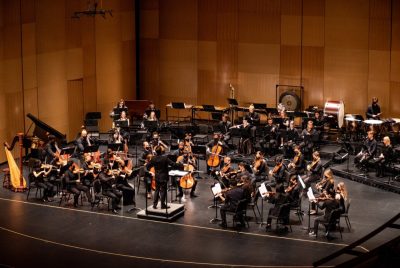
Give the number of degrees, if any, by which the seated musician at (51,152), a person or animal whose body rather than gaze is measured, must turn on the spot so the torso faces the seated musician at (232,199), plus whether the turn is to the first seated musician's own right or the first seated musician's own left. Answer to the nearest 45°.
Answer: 0° — they already face them

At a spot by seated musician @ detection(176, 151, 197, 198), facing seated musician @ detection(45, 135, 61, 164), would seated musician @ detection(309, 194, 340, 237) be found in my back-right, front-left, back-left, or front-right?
back-left

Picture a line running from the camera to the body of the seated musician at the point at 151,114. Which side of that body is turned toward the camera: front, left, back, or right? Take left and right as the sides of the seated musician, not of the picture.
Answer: front

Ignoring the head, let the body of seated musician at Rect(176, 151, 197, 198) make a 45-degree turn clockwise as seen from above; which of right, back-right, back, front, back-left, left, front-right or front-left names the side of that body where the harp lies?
front-right

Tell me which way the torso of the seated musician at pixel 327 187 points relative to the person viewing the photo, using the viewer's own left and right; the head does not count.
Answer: facing to the left of the viewer

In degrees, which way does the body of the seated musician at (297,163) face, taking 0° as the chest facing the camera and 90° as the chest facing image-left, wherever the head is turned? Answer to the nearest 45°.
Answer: approximately 45°

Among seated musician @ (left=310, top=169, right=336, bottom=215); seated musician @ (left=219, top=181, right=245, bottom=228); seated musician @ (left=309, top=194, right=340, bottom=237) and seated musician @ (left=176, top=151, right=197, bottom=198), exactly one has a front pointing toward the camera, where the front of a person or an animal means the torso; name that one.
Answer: seated musician @ (left=176, top=151, right=197, bottom=198)

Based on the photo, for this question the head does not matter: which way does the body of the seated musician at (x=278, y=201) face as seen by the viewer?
to the viewer's left

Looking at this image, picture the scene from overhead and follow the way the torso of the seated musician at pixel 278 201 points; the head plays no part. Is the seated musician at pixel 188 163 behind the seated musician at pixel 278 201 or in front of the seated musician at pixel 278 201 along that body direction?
in front

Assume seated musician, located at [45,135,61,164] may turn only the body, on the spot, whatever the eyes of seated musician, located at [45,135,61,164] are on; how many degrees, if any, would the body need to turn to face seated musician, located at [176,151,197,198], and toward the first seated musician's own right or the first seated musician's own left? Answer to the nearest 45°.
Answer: approximately 45° to the first seated musician's own left

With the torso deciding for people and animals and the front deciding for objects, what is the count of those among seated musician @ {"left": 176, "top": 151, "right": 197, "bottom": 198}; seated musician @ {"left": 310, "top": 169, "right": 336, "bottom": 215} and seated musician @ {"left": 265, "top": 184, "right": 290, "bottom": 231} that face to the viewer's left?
2

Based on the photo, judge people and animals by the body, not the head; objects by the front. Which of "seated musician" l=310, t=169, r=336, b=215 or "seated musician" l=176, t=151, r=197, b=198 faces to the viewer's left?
"seated musician" l=310, t=169, r=336, b=215

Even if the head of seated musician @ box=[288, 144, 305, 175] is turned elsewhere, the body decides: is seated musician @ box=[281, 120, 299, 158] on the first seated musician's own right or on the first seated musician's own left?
on the first seated musician's own right

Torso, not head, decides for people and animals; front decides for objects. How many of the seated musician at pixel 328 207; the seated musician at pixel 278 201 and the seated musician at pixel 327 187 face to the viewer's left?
3

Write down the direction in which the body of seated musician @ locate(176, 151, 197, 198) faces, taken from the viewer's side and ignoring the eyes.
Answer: toward the camera

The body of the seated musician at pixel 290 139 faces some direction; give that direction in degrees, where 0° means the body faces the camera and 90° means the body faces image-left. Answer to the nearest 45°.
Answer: approximately 45°

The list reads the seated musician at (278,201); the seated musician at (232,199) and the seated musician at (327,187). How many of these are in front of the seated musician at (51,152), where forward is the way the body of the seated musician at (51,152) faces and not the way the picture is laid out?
3

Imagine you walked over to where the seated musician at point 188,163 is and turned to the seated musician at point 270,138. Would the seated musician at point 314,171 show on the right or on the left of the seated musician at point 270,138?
right
